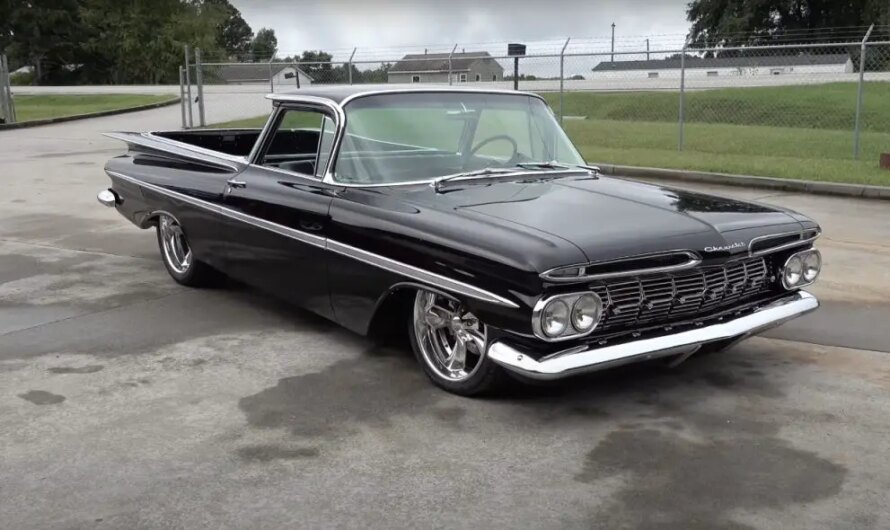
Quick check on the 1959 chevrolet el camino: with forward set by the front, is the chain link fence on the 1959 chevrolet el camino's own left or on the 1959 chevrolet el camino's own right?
on the 1959 chevrolet el camino's own left

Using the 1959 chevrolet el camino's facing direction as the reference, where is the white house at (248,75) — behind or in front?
behind

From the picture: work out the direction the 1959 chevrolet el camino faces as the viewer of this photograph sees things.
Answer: facing the viewer and to the right of the viewer
